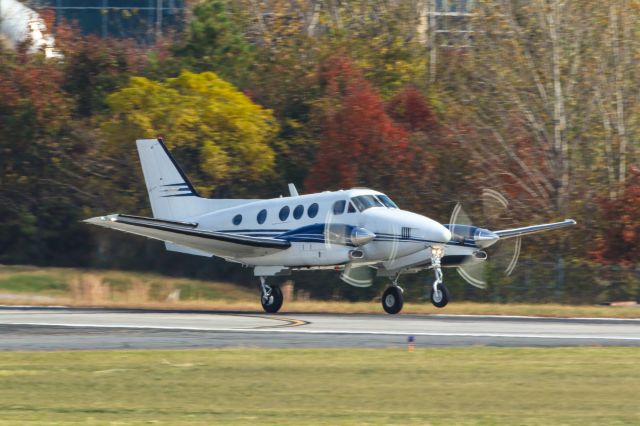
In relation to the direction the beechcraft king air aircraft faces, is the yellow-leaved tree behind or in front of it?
behind

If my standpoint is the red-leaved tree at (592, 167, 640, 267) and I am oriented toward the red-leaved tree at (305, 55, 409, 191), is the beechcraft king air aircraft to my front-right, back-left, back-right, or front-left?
front-left

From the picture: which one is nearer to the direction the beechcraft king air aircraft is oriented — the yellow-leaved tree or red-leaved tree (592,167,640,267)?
the red-leaved tree

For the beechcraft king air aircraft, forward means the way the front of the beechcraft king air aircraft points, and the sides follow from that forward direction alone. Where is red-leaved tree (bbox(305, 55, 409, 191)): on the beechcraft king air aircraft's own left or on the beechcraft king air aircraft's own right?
on the beechcraft king air aircraft's own left

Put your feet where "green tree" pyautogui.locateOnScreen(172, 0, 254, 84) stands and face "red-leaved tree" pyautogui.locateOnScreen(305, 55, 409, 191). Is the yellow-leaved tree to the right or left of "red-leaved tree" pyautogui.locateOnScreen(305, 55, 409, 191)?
right

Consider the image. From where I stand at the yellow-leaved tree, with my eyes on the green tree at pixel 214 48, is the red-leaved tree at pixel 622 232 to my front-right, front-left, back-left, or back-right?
back-right

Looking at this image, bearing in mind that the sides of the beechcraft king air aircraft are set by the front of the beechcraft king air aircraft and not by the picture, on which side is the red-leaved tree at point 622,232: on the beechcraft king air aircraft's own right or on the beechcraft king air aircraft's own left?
on the beechcraft king air aircraft's own left

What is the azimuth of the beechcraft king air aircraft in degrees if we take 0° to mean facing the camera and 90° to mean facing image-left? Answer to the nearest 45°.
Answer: approximately 315°

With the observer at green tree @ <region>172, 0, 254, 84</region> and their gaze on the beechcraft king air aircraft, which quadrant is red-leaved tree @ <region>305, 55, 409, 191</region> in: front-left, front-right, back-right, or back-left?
front-left

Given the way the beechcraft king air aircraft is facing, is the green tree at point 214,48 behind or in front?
behind
